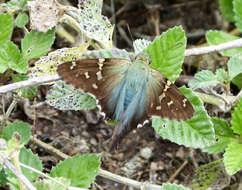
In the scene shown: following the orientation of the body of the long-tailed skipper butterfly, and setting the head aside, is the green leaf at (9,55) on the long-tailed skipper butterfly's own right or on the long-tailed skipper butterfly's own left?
on the long-tailed skipper butterfly's own left

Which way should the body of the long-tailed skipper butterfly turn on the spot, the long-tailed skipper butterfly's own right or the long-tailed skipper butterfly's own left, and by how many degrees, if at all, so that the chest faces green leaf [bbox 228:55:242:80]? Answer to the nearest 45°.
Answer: approximately 45° to the long-tailed skipper butterfly's own right

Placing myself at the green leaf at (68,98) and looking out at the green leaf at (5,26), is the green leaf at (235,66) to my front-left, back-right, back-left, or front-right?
back-right

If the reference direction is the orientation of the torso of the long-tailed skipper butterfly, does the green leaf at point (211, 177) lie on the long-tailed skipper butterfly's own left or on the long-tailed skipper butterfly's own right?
on the long-tailed skipper butterfly's own right

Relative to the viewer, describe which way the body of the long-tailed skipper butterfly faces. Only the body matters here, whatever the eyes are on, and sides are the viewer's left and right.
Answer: facing away from the viewer

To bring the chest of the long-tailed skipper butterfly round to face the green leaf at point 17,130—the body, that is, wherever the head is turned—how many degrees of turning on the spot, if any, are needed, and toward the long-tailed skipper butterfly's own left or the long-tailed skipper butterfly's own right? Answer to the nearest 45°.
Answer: approximately 90° to the long-tailed skipper butterfly's own left
